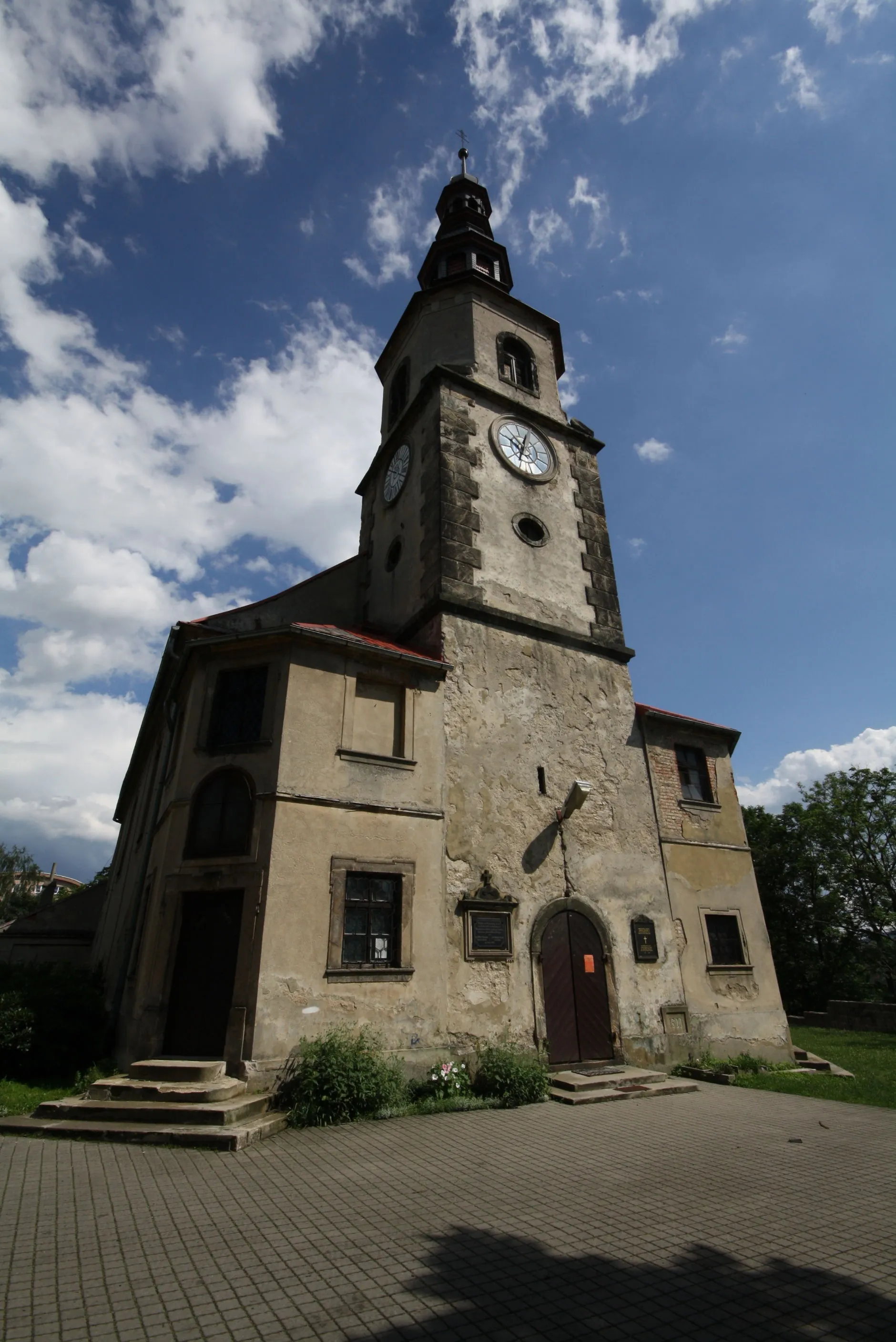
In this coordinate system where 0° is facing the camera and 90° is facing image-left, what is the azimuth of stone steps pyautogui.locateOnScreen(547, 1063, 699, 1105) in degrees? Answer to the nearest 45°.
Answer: approximately 315°

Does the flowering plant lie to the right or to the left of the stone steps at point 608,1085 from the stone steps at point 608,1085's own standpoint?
on its right

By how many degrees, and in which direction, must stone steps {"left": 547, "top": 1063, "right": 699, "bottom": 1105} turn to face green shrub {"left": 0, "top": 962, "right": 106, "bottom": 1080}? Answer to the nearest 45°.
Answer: approximately 135° to its right

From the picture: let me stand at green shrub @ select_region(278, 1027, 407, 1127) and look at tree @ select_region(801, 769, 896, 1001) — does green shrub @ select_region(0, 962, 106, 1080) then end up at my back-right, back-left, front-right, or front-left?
back-left

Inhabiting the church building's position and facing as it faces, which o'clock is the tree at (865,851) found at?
The tree is roughly at 9 o'clock from the church building.

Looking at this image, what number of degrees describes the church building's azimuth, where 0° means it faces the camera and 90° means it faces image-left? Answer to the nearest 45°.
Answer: approximately 315°

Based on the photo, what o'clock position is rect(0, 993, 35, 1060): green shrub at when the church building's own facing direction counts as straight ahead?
The green shrub is roughly at 4 o'clock from the church building.

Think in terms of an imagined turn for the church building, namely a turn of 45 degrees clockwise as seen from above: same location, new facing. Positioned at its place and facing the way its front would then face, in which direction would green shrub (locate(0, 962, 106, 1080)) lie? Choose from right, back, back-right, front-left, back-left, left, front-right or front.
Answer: right
